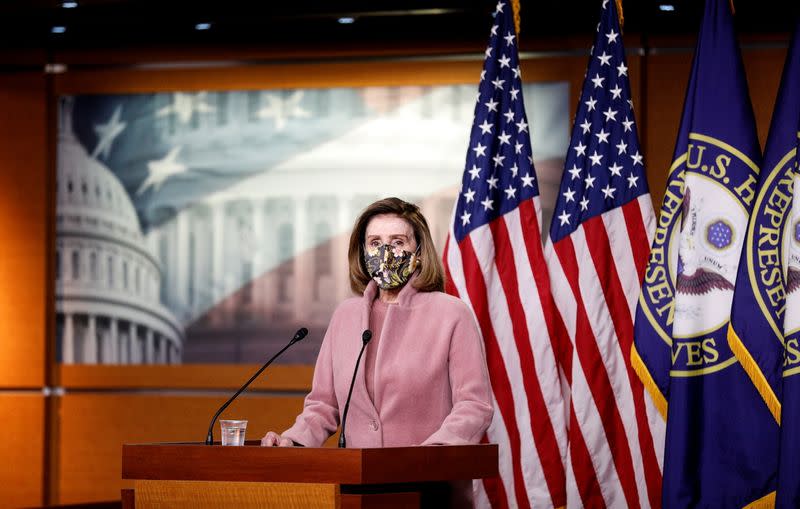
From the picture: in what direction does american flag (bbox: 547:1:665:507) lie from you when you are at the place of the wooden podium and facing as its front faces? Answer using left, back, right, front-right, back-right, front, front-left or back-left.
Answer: back

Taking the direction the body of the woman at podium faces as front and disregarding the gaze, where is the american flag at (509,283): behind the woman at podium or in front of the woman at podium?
behind

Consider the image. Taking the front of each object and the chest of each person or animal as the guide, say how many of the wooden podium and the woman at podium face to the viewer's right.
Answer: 0

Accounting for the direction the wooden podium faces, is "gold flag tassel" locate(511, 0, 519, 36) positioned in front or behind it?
behind

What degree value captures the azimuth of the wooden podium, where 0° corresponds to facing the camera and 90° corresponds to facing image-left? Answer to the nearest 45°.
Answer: approximately 45°

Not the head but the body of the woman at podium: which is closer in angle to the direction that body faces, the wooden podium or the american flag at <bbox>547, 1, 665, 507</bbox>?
the wooden podium

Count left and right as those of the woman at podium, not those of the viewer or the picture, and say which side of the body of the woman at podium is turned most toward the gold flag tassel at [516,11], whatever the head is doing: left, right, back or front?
back

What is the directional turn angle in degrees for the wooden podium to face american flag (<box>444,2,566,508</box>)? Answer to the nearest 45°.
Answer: approximately 180°

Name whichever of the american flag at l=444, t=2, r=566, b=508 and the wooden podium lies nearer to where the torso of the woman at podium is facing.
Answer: the wooden podium

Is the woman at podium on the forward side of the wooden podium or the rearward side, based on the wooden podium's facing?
on the rearward side

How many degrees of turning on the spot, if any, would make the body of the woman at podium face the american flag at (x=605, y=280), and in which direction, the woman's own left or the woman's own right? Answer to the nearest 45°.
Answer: approximately 180°
